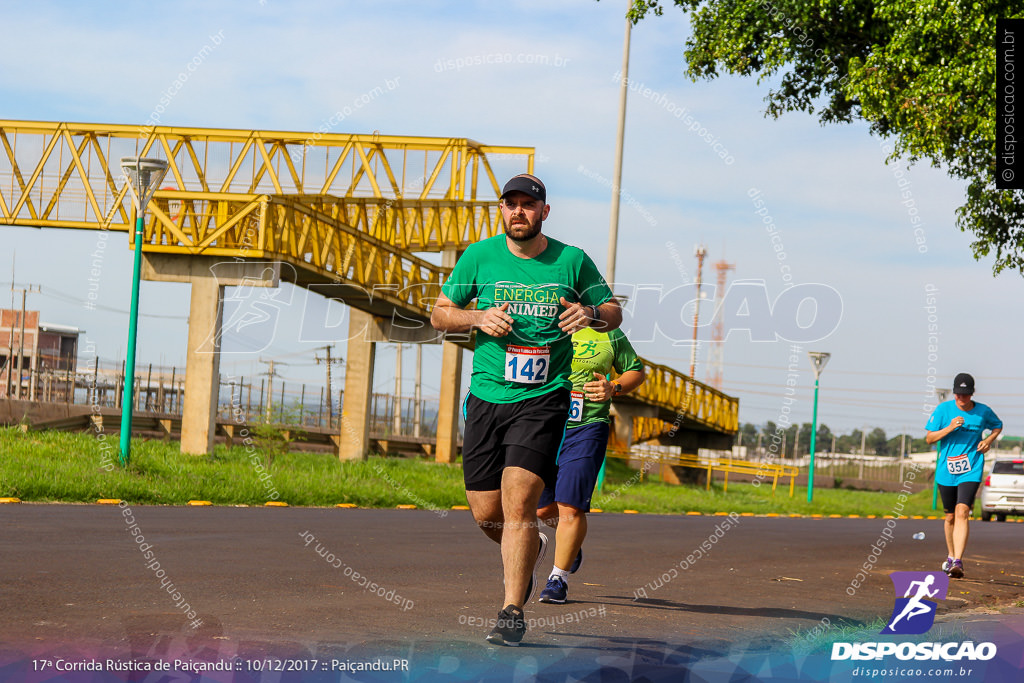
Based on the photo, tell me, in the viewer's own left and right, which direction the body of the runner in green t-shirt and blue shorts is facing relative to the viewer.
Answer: facing the viewer and to the left of the viewer

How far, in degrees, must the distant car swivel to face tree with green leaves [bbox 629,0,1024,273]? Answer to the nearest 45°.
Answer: approximately 180°

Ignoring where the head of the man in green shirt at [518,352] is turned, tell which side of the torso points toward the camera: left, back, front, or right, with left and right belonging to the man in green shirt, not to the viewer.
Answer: front
